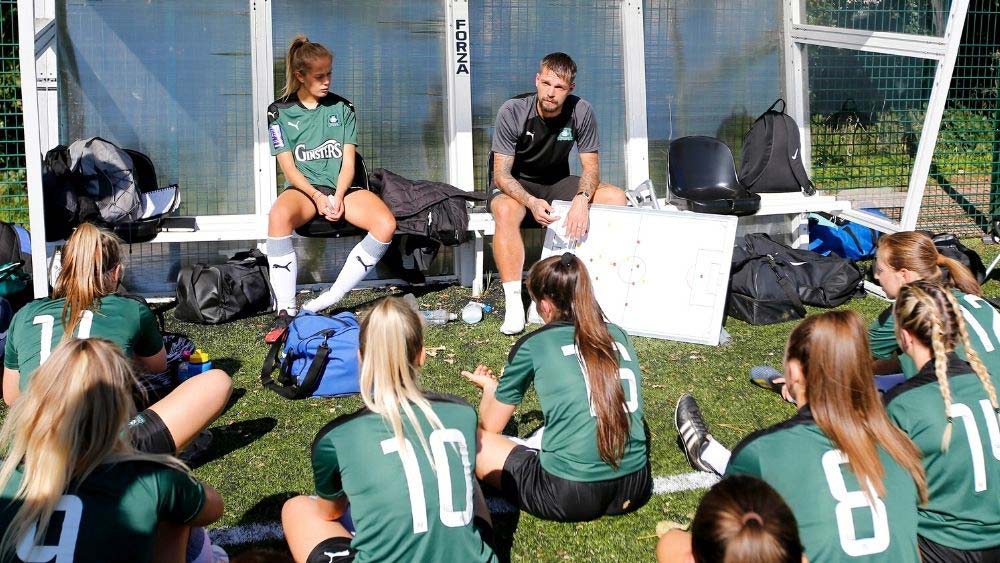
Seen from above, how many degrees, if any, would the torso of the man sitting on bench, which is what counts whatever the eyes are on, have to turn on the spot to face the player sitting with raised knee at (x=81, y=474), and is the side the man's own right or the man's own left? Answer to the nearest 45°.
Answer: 0° — they already face them

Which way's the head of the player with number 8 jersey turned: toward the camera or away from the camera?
away from the camera

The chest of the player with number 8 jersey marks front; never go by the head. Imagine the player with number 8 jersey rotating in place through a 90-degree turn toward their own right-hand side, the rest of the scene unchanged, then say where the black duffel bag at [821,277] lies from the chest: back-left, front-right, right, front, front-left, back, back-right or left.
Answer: front-left

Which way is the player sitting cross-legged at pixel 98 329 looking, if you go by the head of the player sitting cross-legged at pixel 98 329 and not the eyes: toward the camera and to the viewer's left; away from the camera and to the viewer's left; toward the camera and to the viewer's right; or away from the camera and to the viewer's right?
away from the camera and to the viewer's right

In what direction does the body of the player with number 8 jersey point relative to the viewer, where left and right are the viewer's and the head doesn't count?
facing away from the viewer and to the left of the viewer

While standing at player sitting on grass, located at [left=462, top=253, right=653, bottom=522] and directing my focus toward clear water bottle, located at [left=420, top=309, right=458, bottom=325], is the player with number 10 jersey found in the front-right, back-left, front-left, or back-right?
back-left

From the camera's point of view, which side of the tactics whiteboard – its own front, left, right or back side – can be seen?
front

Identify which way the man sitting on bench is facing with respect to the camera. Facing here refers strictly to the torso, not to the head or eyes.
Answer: toward the camera

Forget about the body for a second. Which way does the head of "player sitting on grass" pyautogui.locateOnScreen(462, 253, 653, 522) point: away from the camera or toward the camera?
away from the camera

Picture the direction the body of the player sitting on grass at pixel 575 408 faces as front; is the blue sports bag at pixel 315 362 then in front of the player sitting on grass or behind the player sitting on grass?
in front

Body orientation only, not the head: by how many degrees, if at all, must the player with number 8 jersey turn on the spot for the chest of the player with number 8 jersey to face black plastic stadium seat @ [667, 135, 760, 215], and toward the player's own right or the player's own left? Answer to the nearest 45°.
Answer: approximately 45° to the player's own right

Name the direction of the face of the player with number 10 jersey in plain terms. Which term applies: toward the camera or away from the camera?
away from the camera
